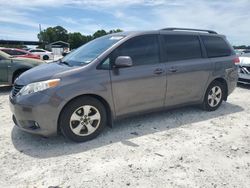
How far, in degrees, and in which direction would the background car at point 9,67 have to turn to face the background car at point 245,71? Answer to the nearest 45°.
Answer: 0° — it already faces it

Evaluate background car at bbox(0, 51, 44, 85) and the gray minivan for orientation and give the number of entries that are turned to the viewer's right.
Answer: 1

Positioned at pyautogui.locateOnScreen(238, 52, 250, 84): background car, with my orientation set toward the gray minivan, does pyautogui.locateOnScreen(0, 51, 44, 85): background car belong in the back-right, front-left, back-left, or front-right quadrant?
front-right

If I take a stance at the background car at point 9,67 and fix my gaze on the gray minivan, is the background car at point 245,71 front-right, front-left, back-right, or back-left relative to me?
front-left

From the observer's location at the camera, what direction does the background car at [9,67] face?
facing to the right of the viewer

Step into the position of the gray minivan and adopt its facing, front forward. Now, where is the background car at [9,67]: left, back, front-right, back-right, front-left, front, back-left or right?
right

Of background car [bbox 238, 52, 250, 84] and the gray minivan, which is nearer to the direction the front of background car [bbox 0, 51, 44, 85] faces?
the background car

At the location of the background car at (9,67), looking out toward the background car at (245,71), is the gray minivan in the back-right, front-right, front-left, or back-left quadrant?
front-right

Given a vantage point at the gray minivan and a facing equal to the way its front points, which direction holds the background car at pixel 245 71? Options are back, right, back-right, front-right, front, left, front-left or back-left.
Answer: back

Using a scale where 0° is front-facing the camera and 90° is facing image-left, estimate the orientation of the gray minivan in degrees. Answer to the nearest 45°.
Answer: approximately 45°
